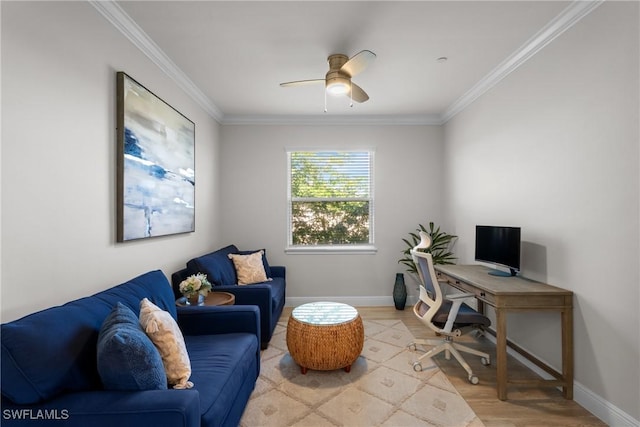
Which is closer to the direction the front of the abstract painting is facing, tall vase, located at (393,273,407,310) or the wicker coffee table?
the wicker coffee table

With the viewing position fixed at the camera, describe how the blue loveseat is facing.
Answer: facing to the right of the viewer

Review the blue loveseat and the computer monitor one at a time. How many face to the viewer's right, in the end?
1

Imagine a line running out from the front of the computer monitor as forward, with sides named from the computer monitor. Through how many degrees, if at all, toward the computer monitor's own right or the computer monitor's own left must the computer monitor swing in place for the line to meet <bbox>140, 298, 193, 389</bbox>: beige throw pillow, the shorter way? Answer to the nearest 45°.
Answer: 0° — it already faces it

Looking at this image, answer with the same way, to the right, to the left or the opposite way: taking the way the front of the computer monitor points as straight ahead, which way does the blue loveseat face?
the opposite way

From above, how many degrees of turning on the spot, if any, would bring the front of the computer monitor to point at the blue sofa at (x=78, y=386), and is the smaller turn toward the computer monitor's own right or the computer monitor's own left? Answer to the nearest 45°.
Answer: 0° — it already faces it

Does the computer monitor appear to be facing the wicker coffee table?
yes
